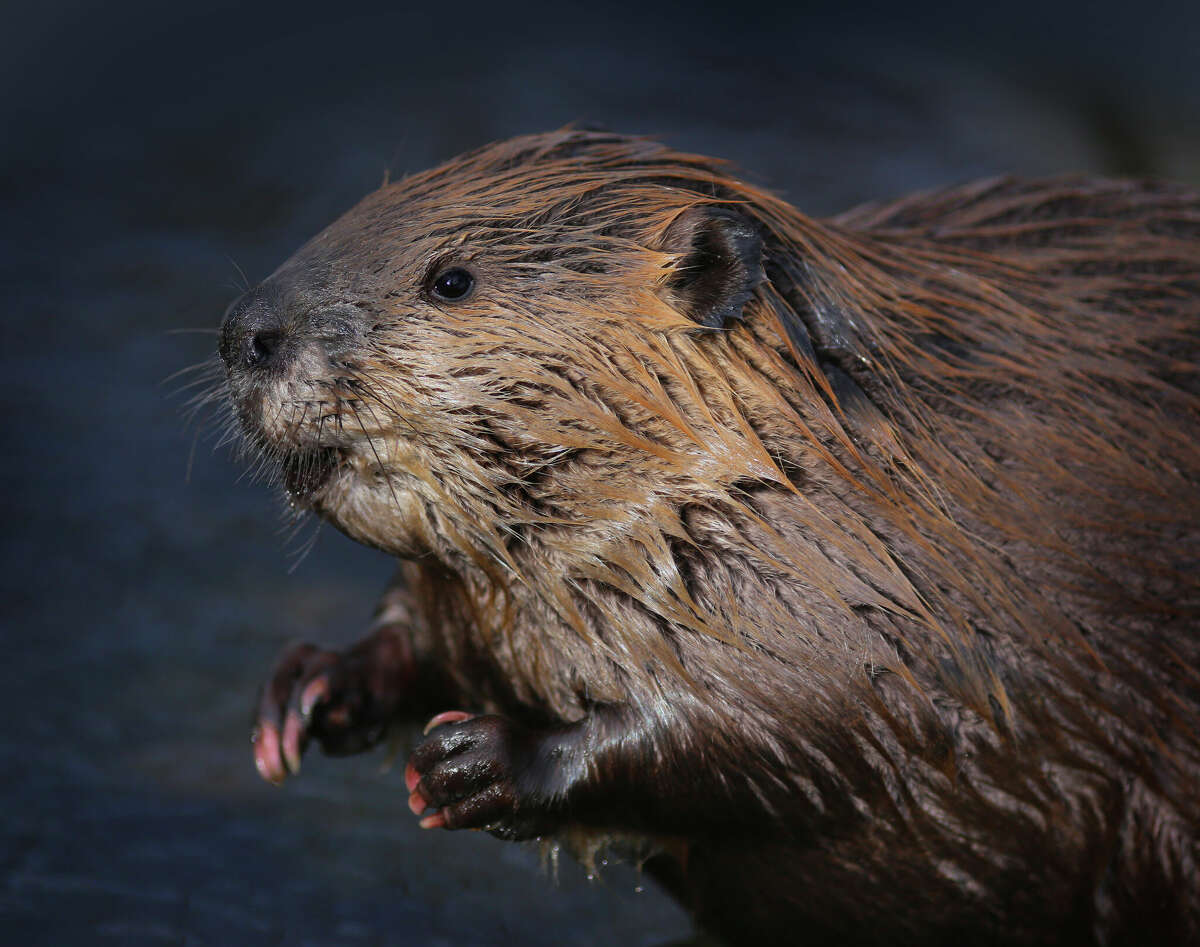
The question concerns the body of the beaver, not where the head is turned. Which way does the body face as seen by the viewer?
to the viewer's left
